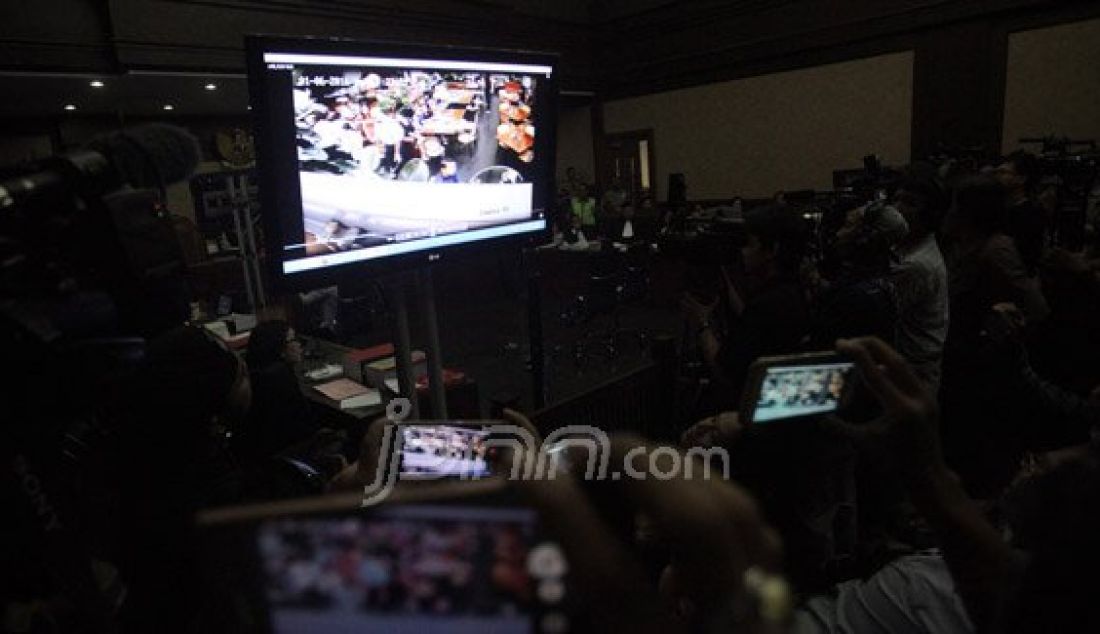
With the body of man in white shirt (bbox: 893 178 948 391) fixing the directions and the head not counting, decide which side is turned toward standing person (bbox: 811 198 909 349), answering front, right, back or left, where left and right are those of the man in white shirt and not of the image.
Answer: front

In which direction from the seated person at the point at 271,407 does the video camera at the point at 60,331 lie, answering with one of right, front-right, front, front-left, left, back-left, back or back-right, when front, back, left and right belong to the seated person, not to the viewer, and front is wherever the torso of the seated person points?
right

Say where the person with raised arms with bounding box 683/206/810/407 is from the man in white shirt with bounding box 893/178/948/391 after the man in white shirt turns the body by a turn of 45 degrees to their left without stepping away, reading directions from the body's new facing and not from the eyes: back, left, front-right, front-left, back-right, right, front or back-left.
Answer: front

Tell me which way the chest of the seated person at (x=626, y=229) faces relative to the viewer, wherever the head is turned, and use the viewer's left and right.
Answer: facing the viewer

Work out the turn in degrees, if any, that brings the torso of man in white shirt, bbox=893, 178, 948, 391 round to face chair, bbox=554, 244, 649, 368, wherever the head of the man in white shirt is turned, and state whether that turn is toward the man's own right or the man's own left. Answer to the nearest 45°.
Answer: approximately 45° to the man's own right

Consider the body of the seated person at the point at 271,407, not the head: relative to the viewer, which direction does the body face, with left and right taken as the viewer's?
facing to the right of the viewer

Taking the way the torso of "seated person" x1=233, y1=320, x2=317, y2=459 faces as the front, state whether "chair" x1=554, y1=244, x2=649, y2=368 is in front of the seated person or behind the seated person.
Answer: in front

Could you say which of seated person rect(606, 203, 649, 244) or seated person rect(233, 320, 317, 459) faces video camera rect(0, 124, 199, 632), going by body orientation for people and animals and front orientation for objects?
seated person rect(606, 203, 649, 244)

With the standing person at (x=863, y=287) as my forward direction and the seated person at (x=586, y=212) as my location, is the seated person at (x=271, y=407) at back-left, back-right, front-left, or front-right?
front-right

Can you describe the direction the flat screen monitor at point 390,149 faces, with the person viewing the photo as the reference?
facing the viewer and to the right of the viewer

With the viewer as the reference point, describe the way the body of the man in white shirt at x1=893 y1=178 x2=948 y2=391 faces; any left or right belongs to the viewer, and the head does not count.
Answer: facing to the left of the viewer
